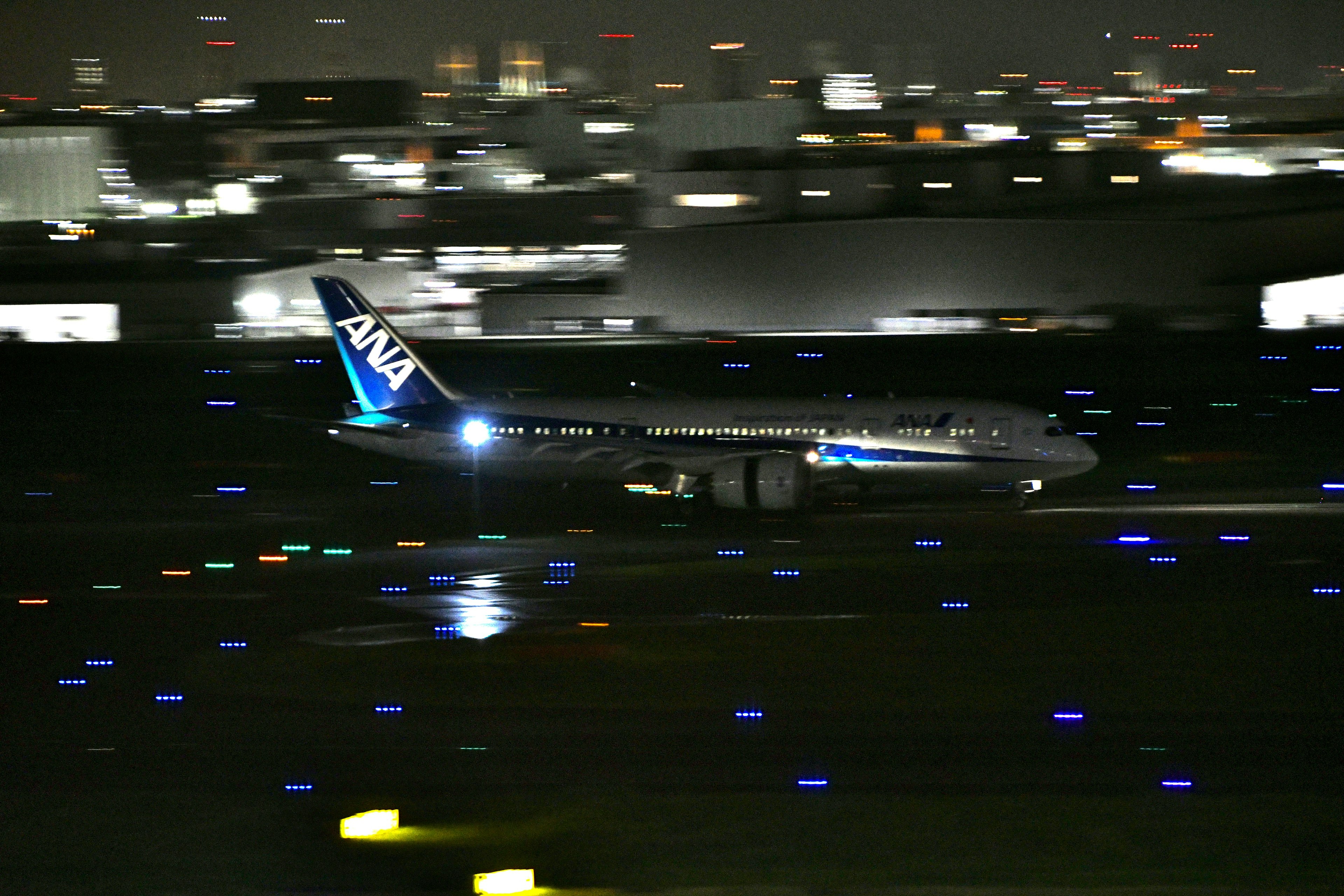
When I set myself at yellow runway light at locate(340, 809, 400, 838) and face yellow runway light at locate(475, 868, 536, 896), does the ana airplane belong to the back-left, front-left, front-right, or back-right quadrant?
back-left

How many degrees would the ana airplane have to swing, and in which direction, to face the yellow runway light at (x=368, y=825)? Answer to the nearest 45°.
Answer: approximately 90° to its right

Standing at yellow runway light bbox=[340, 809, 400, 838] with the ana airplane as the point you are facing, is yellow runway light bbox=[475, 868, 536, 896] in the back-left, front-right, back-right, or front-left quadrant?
back-right

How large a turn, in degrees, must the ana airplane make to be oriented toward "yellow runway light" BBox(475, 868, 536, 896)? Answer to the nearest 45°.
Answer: approximately 90° to its right

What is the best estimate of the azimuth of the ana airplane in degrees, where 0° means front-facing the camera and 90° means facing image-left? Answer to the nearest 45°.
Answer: approximately 270°
